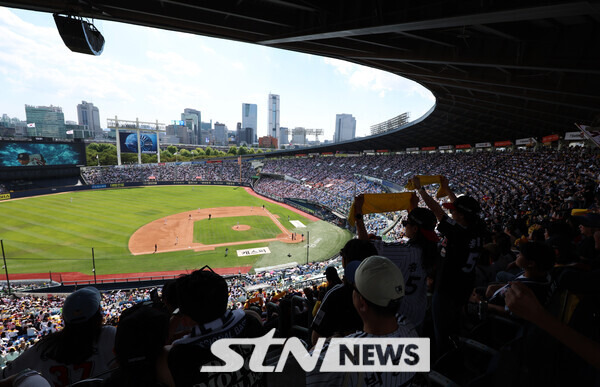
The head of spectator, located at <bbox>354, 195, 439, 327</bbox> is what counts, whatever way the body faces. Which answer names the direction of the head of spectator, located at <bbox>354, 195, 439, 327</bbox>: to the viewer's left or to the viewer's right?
to the viewer's left

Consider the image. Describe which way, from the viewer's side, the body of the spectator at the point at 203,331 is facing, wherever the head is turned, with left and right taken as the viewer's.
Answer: facing away from the viewer and to the left of the viewer

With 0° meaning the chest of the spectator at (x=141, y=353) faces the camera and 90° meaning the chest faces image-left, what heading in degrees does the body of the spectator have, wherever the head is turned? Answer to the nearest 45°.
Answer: approximately 180°

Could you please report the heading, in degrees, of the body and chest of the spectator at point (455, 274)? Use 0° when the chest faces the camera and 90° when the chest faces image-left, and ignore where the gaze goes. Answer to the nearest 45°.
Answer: approximately 135°

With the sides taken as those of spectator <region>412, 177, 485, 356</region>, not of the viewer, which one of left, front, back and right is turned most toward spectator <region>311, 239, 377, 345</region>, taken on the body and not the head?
left

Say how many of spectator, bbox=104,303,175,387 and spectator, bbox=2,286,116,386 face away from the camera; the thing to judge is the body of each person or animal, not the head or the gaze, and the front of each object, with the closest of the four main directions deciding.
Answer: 2

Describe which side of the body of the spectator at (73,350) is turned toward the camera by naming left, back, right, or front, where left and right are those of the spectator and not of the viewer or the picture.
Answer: back

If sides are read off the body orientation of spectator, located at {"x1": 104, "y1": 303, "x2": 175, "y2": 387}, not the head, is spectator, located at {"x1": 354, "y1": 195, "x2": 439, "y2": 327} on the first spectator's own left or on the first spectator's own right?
on the first spectator's own right

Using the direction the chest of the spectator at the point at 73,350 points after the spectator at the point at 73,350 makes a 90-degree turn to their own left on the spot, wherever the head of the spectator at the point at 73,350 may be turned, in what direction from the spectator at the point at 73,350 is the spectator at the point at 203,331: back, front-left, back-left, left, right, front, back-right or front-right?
back-left

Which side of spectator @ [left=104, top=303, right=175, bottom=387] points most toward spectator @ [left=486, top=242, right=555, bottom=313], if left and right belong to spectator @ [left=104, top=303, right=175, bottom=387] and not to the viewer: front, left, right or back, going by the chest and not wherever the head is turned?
right

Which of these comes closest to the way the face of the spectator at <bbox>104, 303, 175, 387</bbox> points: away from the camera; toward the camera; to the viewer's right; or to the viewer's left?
away from the camera

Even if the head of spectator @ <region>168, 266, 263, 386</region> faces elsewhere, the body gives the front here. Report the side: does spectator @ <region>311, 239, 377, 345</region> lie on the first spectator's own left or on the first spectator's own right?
on the first spectator's own right

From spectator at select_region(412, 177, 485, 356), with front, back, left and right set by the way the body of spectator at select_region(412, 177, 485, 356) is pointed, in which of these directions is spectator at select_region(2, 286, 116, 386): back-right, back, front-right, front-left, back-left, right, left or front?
left

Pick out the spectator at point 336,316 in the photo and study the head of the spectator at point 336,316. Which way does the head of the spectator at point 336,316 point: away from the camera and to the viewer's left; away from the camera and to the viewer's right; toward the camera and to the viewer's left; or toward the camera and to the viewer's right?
away from the camera and to the viewer's left

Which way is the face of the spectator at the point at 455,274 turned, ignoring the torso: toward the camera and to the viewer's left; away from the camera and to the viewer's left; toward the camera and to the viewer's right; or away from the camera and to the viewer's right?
away from the camera and to the viewer's left

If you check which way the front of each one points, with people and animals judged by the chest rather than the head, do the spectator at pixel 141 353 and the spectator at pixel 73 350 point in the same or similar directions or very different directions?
same or similar directions

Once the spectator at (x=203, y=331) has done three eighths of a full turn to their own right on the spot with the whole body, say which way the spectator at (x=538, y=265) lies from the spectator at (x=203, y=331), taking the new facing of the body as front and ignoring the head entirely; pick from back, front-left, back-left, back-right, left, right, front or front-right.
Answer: front
